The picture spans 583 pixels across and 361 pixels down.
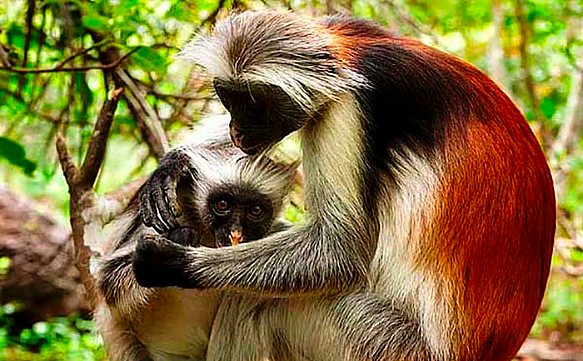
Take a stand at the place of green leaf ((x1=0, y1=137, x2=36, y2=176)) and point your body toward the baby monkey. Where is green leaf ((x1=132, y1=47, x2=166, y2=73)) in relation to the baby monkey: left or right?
left

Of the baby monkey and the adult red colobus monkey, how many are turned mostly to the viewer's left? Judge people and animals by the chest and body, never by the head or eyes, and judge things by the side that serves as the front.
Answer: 1

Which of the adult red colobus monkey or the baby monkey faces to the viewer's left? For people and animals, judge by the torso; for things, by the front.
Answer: the adult red colobus monkey

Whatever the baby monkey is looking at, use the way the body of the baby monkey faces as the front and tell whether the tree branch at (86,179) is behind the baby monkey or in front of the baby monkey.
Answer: behind

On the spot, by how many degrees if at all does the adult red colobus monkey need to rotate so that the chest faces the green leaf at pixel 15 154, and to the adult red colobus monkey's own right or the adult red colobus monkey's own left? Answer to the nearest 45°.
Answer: approximately 45° to the adult red colobus monkey's own right

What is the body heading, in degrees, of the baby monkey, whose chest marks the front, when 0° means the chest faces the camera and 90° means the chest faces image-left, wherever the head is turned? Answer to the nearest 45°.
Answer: approximately 315°

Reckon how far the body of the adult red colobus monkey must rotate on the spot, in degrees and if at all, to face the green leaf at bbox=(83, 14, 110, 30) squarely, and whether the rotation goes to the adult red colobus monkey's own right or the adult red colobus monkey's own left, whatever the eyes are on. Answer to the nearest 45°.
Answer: approximately 45° to the adult red colobus monkey's own right

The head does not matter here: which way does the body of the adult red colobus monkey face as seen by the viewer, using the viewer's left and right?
facing to the left of the viewer
